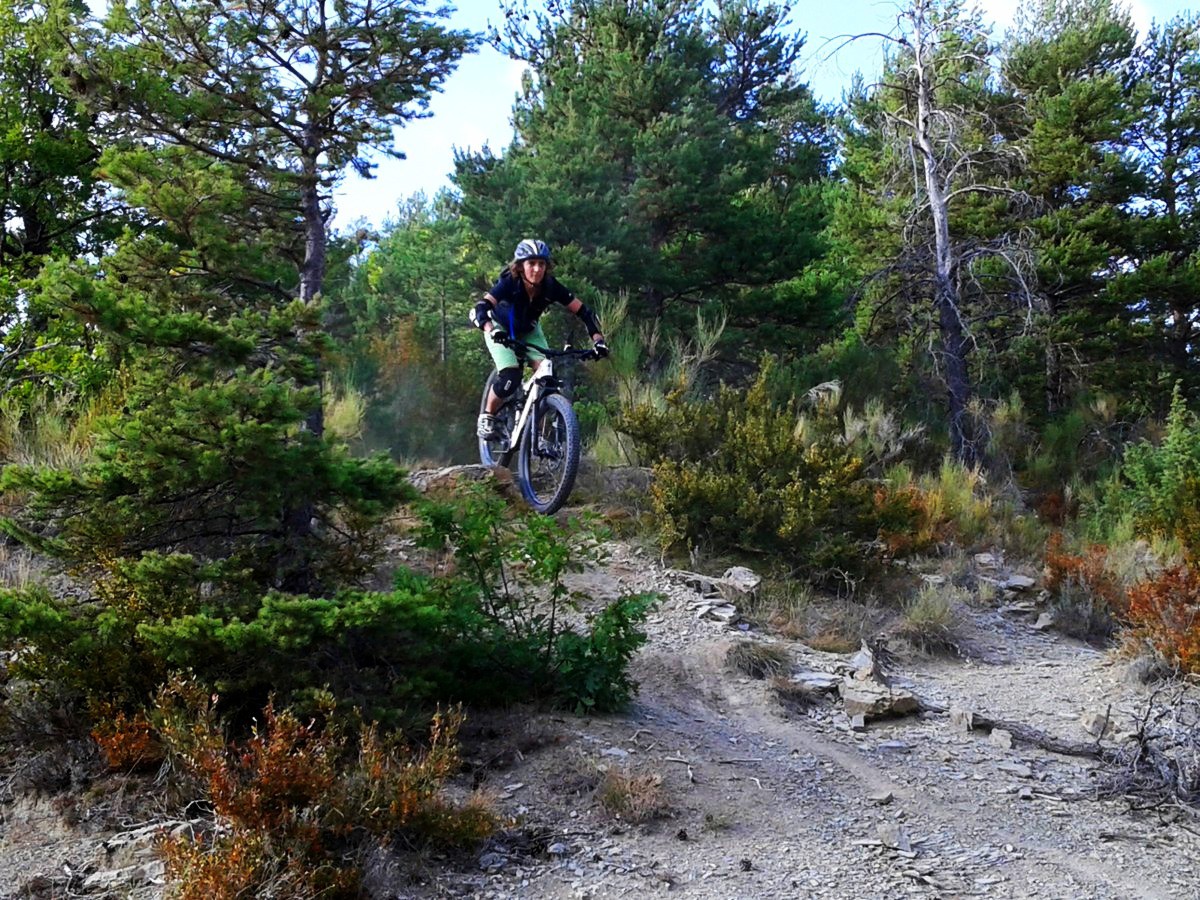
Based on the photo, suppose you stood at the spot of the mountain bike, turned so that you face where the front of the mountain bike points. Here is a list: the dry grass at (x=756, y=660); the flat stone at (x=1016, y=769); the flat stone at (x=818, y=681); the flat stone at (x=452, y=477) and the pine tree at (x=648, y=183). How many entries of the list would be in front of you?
3

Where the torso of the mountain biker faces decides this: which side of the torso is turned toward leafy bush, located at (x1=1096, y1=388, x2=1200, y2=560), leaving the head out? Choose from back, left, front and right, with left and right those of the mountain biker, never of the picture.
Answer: left

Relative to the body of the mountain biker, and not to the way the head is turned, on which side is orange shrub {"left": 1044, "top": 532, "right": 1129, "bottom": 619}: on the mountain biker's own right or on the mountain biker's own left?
on the mountain biker's own left

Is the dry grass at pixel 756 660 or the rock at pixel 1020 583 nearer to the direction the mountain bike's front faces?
the dry grass

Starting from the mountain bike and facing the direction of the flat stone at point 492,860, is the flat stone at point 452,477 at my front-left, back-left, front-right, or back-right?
back-right

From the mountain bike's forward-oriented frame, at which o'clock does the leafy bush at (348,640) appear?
The leafy bush is roughly at 2 o'clock from the mountain bike.

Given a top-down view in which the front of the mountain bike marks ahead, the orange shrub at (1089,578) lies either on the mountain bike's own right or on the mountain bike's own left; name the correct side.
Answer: on the mountain bike's own left

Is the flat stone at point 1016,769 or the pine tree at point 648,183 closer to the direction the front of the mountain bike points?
the flat stone

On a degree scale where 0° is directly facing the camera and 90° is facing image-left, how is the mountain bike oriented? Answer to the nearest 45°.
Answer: approximately 315°
